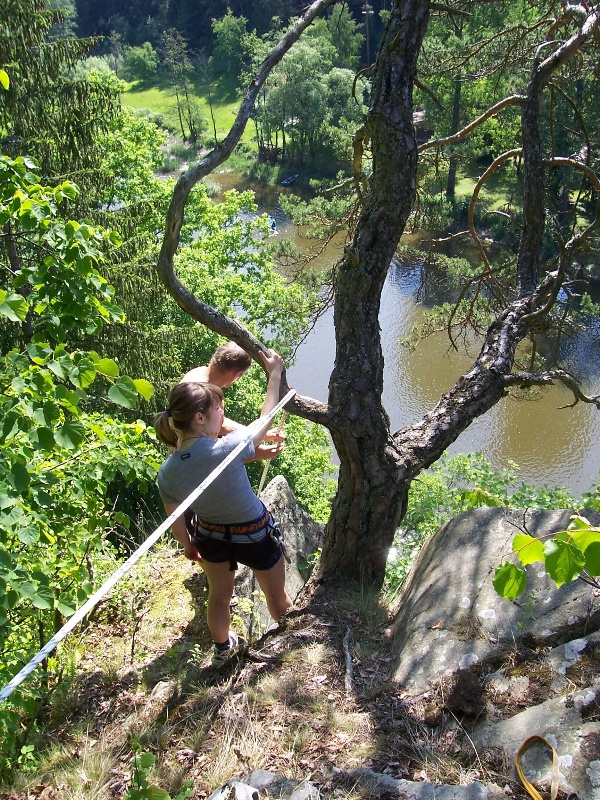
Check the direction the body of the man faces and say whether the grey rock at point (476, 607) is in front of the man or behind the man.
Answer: in front

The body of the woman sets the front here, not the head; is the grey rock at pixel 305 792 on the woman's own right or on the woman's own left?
on the woman's own right

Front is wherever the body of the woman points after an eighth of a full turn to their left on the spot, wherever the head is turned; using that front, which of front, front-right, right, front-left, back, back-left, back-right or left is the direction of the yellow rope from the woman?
back-right

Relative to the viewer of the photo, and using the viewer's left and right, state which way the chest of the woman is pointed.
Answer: facing away from the viewer and to the right of the viewer

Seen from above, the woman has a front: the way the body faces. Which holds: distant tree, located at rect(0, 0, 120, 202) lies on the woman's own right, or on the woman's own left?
on the woman's own left
